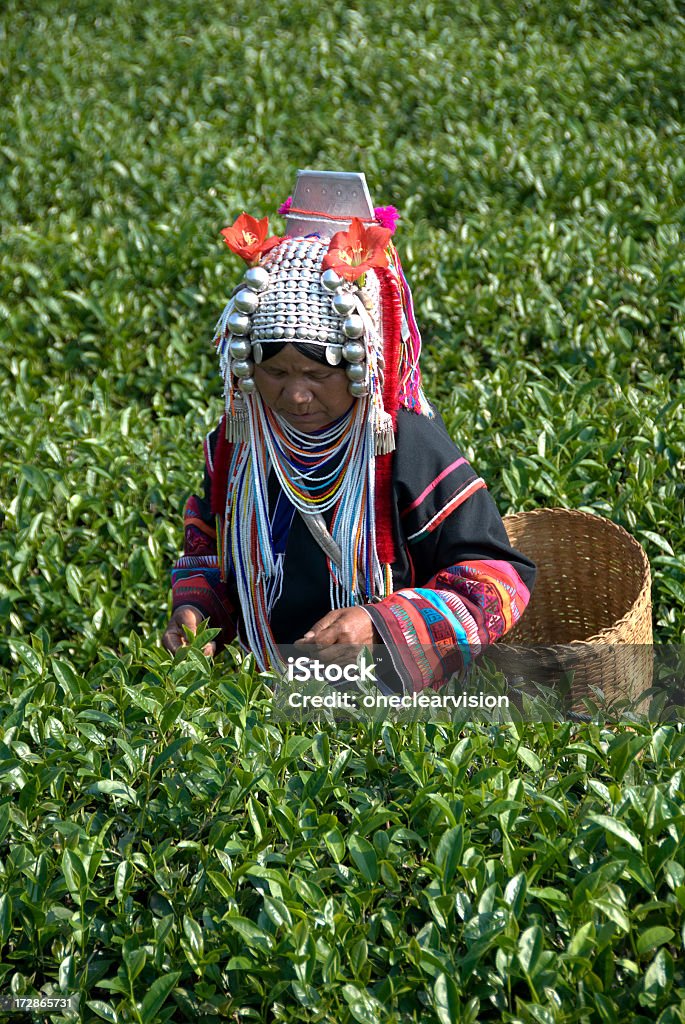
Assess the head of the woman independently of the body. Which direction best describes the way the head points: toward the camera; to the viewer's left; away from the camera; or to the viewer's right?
toward the camera

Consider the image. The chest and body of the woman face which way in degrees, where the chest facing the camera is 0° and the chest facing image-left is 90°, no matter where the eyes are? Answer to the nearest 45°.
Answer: approximately 45°
